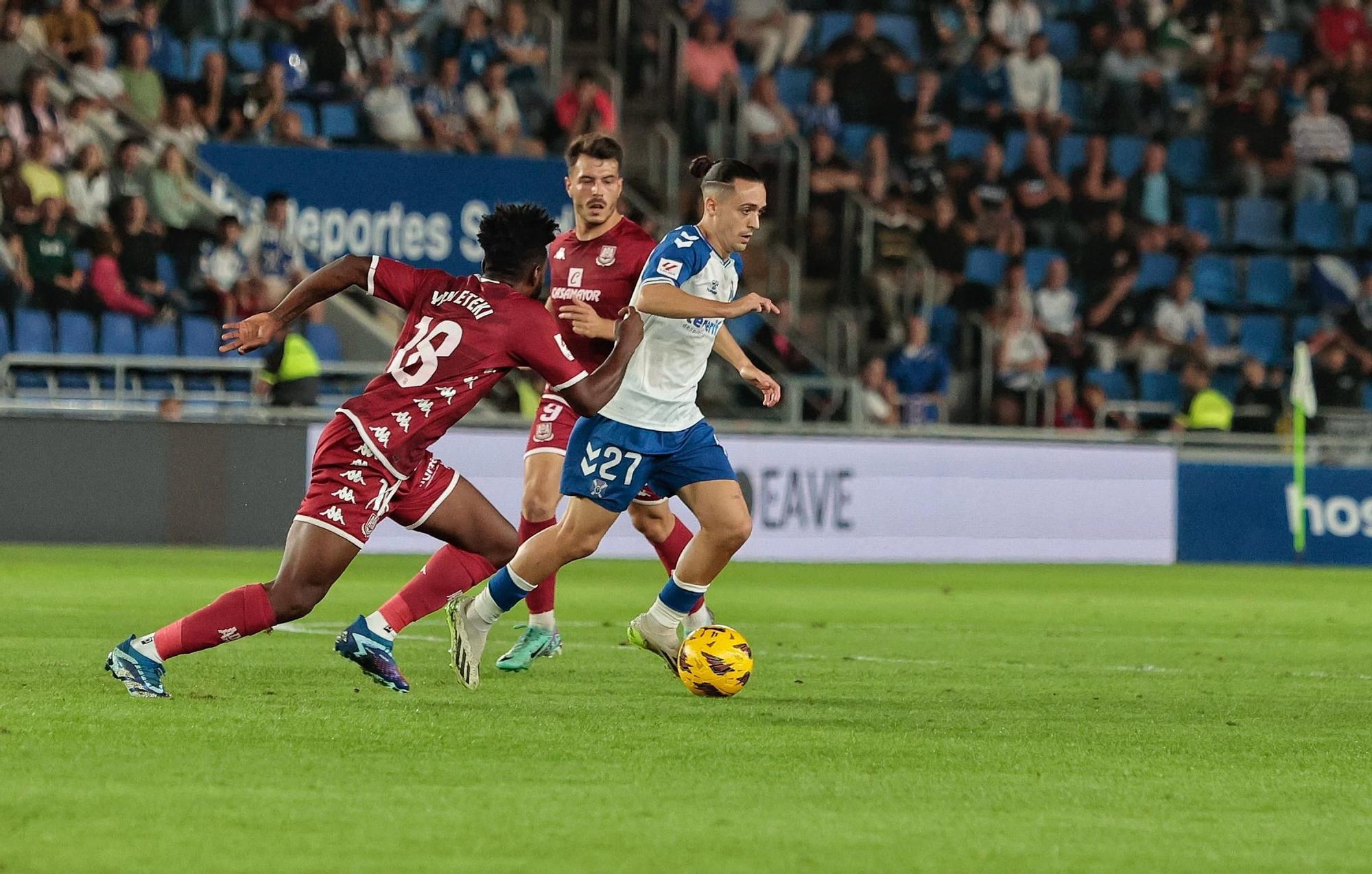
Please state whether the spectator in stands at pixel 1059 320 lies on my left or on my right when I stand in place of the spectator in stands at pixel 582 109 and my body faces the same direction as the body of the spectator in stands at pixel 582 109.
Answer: on my left

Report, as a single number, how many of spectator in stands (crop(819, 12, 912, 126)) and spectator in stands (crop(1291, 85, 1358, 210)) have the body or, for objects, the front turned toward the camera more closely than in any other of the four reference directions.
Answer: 2

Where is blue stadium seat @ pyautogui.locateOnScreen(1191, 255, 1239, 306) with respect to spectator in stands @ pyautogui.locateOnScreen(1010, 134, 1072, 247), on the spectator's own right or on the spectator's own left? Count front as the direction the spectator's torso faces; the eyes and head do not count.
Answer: on the spectator's own left

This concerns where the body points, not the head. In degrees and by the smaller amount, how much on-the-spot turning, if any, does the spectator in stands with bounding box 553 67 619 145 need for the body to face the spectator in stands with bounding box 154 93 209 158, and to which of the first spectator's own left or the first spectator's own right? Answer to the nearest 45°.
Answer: approximately 45° to the first spectator's own right

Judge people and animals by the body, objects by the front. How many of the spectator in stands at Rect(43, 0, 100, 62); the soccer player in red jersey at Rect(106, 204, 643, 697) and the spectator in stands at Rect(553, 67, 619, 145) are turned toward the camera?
2

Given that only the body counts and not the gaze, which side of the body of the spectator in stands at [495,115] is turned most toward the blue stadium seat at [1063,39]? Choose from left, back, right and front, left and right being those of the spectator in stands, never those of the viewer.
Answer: left

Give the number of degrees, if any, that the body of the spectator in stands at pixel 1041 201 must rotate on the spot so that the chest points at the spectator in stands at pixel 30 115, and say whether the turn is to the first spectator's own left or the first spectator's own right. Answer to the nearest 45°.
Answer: approximately 45° to the first spectator's own right

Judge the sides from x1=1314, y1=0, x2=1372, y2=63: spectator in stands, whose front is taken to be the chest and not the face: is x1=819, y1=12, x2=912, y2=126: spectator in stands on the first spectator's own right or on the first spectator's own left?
on the first spectator's own right

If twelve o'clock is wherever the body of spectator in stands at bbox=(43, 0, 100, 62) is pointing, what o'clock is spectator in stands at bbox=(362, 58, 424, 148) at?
spectator in stands at bbox=(362, 58, 424, 148) is roughly at 9 o'clock from spectator in stands at bbox=(43, 0, 100, 62).
